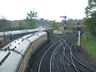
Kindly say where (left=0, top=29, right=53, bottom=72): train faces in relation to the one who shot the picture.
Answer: facing away from the viewer and to the right of the viewer
